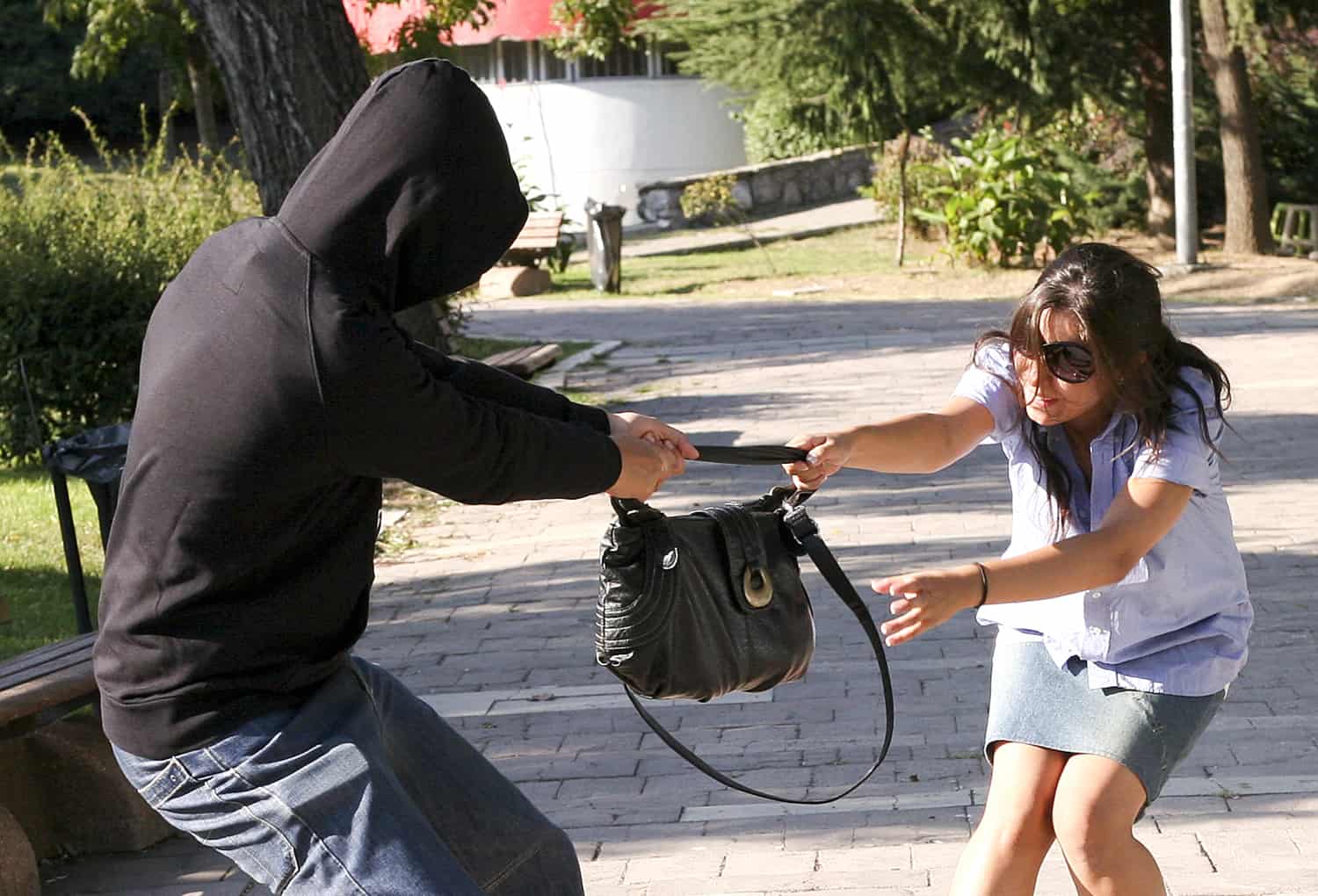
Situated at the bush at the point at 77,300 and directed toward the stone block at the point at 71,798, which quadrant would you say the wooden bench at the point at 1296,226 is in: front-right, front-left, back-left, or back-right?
back-left

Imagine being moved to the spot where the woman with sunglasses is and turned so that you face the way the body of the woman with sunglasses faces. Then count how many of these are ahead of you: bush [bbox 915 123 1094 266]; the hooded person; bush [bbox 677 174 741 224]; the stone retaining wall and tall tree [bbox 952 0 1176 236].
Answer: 1

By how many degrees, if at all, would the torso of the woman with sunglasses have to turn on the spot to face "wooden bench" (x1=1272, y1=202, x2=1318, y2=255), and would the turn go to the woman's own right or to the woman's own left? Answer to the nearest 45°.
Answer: approximately 135° to the woman's own right

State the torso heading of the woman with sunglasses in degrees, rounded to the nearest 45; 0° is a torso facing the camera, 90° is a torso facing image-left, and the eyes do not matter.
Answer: approximately 45°

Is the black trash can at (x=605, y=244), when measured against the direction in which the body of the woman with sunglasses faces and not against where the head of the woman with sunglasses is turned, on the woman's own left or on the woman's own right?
on the woman's own right

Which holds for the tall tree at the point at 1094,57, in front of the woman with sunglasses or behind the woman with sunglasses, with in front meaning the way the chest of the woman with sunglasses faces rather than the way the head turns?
behind

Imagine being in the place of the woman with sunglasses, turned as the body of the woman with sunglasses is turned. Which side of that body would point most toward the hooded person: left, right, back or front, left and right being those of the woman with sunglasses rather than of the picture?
front

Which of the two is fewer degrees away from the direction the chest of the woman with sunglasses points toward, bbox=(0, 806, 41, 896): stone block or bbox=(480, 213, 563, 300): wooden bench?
the stone block

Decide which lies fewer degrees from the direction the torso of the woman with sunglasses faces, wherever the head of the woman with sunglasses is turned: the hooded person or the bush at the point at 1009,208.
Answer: the hooded person

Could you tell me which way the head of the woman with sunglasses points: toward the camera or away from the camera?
toward the camera

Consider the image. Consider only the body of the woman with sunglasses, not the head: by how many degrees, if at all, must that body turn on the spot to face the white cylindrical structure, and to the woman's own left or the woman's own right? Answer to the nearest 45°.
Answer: approximately 135° to the woman's own right

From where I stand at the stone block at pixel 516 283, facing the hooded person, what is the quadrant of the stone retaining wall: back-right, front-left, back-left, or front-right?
back-left

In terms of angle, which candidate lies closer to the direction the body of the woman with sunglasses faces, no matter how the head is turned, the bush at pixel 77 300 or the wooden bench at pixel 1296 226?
the bush

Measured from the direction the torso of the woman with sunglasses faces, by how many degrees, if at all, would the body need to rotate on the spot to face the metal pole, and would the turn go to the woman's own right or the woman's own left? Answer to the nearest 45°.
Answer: approximately 135° to the woman's own right

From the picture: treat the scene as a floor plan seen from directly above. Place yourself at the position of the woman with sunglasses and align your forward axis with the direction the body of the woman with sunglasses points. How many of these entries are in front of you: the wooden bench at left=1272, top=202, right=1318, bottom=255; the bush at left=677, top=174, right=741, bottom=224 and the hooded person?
1
